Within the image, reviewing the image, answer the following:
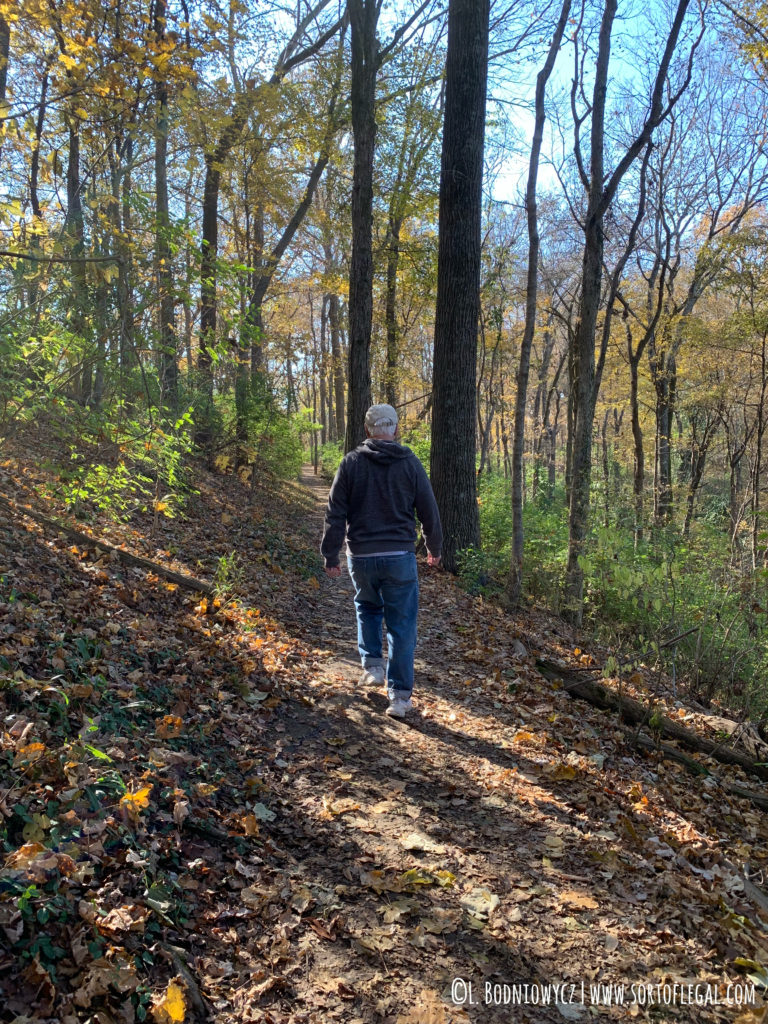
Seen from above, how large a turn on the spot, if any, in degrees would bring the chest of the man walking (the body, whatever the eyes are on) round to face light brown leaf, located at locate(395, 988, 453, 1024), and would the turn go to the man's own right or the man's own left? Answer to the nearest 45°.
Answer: approximately 180°

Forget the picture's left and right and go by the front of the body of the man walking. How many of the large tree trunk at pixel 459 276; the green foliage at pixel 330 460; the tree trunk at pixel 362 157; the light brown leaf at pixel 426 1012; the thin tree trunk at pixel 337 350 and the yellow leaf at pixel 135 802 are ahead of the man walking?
4

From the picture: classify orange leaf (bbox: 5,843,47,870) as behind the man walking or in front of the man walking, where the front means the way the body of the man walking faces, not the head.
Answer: behind

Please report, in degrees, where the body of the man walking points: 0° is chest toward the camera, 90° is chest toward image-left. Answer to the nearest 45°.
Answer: approximately 180°

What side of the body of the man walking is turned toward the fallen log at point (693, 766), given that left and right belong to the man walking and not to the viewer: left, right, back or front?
right

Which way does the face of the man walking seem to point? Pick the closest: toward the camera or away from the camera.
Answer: away from the camera

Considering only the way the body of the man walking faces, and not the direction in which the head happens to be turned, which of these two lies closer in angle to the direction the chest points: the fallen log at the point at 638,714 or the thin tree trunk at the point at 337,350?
the thin tree trunk

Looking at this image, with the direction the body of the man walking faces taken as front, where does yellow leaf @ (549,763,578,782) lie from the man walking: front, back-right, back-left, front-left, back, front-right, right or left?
back-right

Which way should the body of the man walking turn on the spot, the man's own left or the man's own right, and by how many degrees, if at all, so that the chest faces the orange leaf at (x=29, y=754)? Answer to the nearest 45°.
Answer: approximately 135° to the man's own left

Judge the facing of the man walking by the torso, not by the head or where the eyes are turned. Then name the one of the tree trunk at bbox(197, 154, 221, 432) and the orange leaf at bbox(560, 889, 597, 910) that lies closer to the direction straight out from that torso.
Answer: the tree trunk

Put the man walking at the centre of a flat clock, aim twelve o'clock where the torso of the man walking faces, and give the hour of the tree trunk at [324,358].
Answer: The tree trunk is roughly at 12 o'clock from the man walking.
